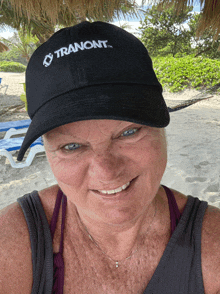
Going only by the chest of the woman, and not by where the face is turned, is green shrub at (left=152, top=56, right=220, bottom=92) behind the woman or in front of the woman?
behind

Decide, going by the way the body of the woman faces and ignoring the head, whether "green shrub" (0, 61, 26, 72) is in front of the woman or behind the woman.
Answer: behind

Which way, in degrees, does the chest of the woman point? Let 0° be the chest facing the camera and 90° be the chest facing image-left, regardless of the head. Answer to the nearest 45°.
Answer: approximately 0°
